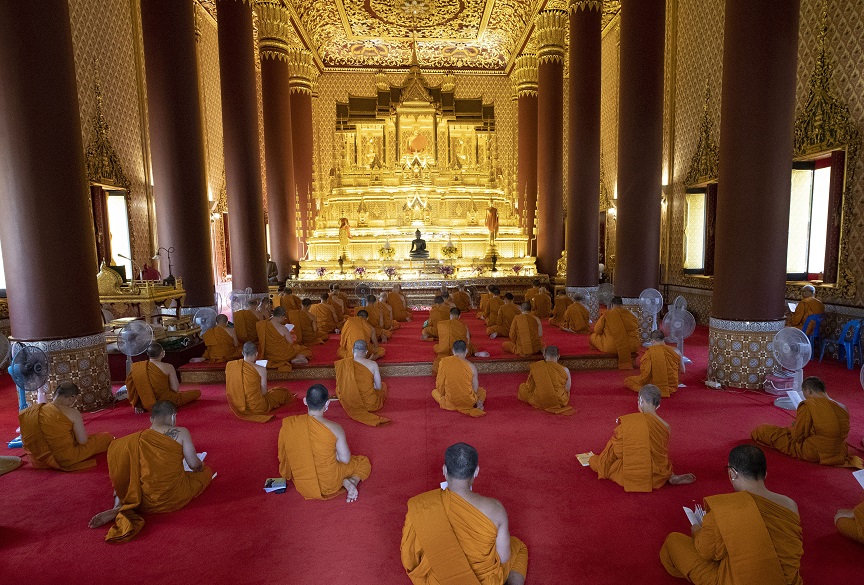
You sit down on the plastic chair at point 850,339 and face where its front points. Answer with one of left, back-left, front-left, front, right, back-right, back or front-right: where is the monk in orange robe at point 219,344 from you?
left

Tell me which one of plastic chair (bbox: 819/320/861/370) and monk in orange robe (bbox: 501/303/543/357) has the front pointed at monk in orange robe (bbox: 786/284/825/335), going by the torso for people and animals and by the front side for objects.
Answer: the plastic chair

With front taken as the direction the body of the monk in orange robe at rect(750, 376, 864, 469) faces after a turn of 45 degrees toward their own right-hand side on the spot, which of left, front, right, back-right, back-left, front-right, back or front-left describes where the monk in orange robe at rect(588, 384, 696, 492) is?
back-left

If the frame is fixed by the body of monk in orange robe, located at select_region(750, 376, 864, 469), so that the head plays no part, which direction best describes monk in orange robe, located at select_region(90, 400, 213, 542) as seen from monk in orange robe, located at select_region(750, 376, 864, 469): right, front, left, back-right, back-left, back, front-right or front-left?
left

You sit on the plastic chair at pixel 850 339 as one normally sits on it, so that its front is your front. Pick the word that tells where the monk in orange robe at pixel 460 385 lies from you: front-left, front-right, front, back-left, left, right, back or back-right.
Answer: left

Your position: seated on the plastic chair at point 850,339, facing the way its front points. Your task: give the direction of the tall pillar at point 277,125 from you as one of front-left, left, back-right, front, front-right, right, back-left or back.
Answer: front-left

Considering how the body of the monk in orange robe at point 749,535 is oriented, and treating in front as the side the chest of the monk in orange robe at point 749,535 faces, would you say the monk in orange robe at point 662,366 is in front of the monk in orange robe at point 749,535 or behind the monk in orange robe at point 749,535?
in front

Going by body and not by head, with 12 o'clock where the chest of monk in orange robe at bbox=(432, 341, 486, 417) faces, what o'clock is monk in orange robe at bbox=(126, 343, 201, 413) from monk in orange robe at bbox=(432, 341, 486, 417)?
monk in orange robe at bbox=(126, 343, 201, 413) is roughly at 9 o'clock from monk in orange robe at bbox=(432, 341, 486, 417).

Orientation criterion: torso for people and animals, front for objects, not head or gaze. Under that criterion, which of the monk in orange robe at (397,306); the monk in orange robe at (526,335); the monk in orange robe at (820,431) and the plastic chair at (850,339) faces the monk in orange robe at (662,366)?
the monk in orange robe at (820,431)

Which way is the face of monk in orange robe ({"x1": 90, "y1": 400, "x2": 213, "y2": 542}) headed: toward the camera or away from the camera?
away from the camera

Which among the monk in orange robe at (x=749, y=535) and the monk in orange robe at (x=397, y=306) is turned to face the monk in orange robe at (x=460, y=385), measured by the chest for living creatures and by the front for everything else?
the monk in orange robe at (x=749, y=535)

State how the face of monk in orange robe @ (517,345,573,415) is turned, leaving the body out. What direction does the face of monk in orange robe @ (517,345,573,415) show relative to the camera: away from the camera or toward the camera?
away from the camera

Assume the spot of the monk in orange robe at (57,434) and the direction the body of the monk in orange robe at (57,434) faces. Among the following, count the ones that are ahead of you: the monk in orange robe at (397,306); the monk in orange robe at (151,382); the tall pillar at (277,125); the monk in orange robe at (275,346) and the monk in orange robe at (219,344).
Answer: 5

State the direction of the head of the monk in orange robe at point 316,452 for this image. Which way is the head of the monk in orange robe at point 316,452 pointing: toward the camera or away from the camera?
away from the camera

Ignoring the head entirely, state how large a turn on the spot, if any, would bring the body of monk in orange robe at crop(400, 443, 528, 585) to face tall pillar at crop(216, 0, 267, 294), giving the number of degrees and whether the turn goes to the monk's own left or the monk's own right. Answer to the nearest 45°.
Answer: approximately 45° to the monk's own left

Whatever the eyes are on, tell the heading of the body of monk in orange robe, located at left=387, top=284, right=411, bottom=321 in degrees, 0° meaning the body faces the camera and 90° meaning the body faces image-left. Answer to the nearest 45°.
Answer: approximately 225°
